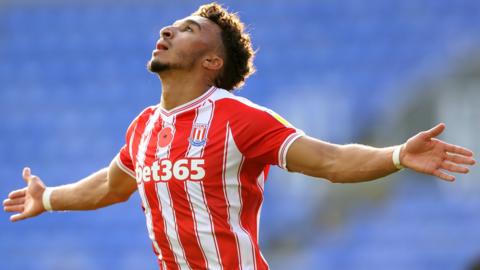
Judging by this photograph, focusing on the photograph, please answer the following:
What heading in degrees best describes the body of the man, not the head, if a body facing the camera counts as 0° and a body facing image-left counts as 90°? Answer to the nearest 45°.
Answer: approximately 45°
